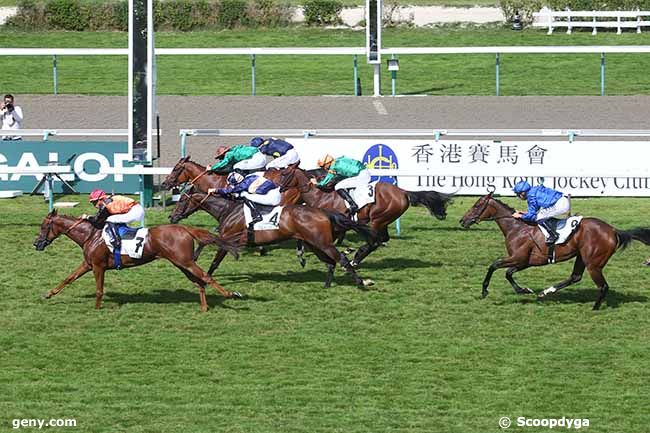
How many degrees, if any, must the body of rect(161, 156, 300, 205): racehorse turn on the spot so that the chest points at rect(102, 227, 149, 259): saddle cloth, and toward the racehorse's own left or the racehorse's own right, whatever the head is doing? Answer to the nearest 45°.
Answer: approximately 90° to the racehorse's own left

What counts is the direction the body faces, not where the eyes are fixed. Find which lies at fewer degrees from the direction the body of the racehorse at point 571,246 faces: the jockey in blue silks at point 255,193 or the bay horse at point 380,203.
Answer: the jockey in blue silks

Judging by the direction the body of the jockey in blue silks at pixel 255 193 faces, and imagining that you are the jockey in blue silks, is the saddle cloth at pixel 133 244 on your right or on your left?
on your left

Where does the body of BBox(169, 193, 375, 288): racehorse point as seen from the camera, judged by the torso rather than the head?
to the viewer's left

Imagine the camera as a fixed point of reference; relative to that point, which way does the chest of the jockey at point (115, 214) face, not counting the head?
to the viewer's left

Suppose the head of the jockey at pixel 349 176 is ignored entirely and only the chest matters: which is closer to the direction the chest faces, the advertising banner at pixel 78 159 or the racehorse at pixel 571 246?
the advertising banner

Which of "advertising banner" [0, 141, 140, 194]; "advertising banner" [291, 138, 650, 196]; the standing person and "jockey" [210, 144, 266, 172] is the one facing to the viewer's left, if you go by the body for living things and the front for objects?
the jockey

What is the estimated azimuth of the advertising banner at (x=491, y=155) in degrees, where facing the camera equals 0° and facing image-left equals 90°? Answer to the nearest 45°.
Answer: approximately 0°

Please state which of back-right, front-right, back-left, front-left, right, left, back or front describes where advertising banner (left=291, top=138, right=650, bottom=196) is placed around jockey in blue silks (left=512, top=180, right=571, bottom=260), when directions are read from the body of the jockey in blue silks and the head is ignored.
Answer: right

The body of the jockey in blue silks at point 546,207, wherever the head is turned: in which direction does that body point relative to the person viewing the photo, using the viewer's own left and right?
facing to the left of the viewer

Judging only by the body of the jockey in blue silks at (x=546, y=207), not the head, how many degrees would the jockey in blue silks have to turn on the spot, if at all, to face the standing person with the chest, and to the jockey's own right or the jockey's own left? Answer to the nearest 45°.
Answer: approximately 45° to the jockey's own right

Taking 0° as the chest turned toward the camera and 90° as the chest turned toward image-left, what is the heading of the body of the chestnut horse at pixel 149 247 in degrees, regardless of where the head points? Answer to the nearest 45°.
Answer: approximately 90°

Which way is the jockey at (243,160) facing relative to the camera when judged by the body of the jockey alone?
to the viewer's left

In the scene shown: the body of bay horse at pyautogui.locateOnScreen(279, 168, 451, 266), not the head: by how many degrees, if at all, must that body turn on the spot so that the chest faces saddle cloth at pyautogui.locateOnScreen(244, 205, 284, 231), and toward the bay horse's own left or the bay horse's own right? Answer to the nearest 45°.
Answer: approximately 45° to the bay horse's own left

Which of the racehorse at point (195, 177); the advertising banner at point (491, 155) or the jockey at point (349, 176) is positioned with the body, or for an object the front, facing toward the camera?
the advertising banner
